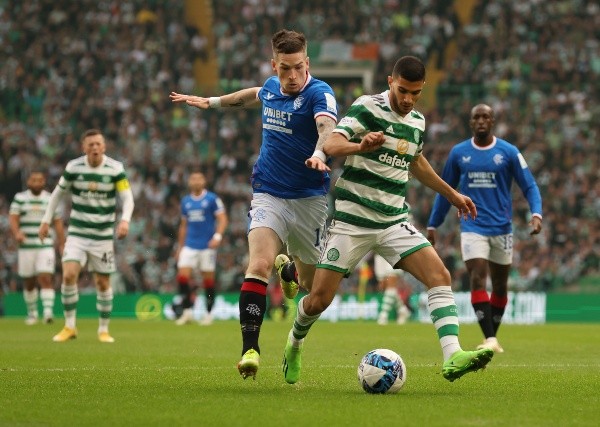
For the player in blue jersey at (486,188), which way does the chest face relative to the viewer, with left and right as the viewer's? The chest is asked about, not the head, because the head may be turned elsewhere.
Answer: facing the viewer

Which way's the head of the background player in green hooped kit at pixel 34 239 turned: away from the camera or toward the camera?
toward the camera

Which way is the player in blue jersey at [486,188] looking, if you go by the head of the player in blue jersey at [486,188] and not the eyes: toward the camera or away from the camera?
toward the camera

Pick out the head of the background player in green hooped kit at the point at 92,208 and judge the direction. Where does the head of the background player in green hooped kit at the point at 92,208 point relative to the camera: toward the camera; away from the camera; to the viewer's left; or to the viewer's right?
toward the camera

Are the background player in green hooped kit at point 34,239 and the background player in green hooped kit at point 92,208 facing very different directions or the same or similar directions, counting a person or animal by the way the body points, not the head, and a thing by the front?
same or similar directions

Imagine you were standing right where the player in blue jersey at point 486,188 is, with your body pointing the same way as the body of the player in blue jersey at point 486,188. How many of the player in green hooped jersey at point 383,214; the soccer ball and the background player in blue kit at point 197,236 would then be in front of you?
2

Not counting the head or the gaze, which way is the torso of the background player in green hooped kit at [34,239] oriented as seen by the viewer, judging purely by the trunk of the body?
toward the camera

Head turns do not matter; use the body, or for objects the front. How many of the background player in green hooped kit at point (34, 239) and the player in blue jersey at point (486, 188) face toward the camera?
2

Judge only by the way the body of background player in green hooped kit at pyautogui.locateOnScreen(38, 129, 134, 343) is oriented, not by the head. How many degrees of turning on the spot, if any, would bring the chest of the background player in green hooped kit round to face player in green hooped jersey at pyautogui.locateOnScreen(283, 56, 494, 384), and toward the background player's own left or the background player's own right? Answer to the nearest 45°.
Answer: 0° — they already face them

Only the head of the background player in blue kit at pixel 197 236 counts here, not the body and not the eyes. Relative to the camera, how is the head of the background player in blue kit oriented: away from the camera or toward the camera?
toward the camera

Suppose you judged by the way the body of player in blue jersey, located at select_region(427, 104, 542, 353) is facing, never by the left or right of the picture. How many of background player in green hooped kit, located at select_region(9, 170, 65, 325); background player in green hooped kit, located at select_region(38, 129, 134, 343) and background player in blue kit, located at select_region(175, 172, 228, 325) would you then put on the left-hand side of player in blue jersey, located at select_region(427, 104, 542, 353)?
0

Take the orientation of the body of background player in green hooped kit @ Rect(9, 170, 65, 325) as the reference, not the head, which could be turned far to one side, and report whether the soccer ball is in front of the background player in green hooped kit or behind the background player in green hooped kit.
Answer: in front

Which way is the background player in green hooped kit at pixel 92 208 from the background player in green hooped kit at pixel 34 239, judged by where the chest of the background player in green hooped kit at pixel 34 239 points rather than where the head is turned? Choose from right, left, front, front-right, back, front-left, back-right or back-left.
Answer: front

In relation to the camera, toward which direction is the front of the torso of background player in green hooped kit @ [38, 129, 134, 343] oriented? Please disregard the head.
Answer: toward the camera

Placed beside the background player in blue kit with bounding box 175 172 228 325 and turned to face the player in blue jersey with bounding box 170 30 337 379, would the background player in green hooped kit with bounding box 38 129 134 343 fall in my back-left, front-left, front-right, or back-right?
front-right

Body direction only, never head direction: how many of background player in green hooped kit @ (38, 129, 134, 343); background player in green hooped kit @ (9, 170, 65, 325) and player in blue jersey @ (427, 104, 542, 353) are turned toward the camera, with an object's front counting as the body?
3
